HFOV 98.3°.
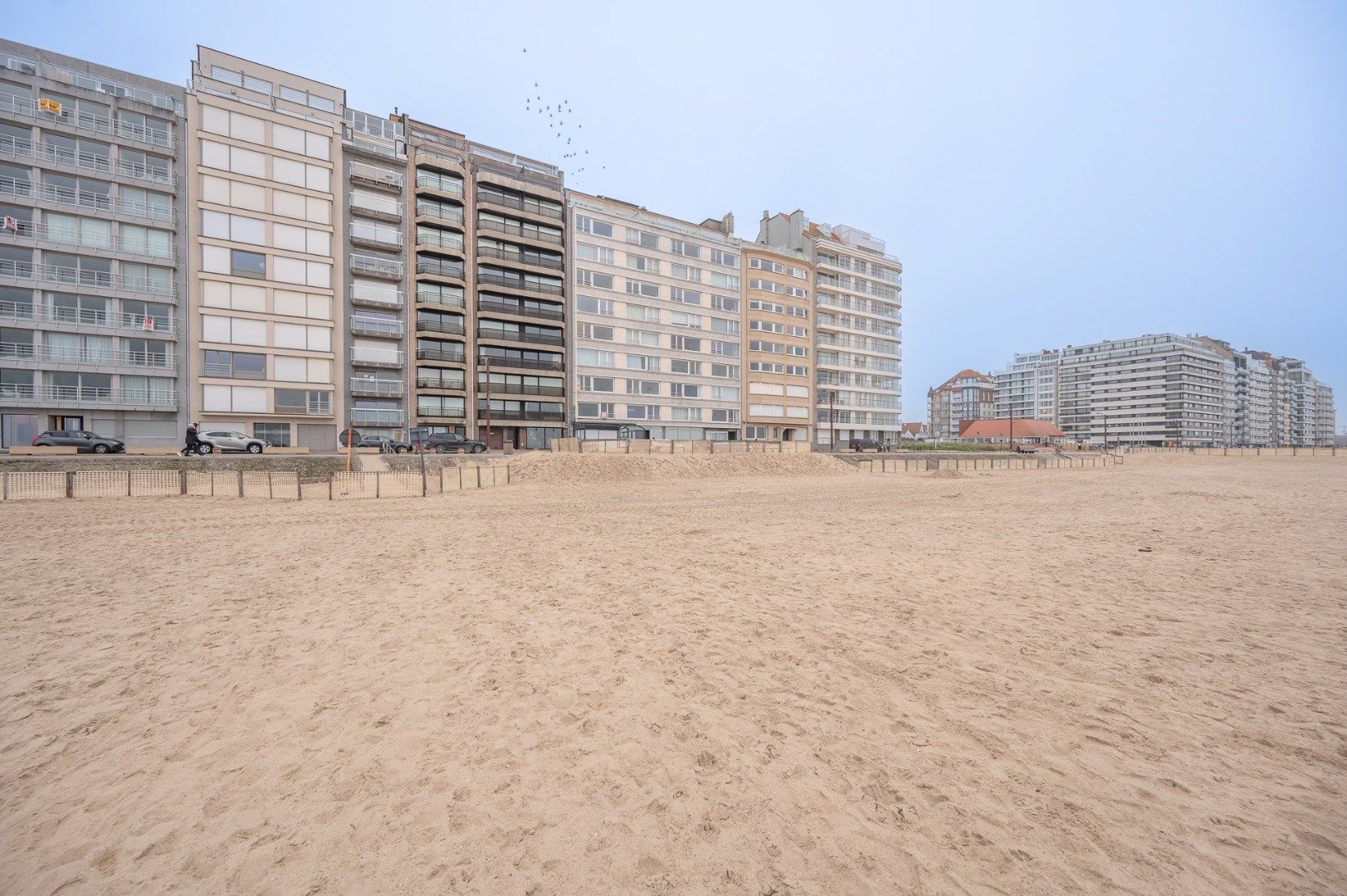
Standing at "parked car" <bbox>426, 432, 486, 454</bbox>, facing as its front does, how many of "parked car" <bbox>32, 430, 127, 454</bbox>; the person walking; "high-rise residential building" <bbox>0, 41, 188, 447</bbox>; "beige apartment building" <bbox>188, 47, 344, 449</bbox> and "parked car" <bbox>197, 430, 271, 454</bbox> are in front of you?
0

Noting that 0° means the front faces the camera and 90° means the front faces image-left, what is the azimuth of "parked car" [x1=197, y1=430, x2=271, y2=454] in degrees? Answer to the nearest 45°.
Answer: approximately 270°

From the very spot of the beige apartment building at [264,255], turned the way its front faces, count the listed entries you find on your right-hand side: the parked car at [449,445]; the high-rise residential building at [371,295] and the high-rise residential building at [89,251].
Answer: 1

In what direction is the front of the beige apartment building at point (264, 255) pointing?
toward the camera

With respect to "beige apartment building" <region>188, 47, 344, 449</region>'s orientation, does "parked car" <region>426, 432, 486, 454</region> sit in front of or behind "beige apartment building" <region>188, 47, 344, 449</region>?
in front

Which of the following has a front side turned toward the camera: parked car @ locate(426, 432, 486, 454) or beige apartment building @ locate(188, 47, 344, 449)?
the beige apartment building

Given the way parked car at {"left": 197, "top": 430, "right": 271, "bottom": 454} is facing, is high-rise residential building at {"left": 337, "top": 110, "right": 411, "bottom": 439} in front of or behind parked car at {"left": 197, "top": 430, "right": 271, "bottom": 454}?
in front

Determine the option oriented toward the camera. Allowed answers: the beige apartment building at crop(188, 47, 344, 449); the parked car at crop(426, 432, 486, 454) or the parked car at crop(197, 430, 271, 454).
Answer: the beige apartment building

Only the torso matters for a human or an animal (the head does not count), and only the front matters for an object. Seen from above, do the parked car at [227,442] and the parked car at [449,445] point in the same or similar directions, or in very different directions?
same or similar directions

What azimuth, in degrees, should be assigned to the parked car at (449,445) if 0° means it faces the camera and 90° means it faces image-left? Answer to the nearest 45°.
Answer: approximately 270°
